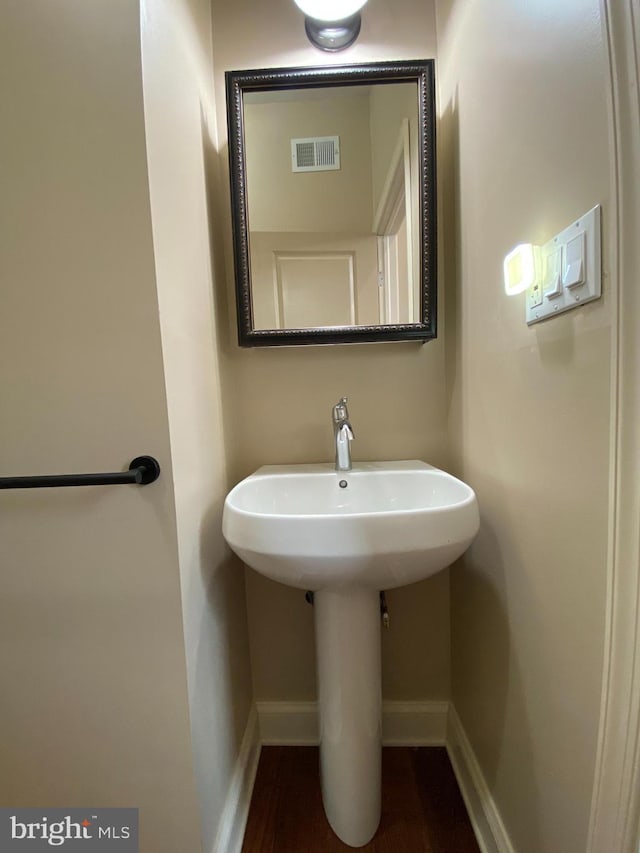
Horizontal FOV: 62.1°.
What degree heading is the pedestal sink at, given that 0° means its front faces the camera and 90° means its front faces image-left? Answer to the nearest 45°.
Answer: approximately 0°
